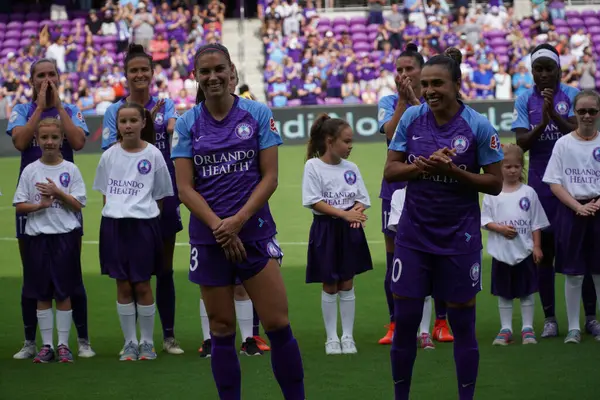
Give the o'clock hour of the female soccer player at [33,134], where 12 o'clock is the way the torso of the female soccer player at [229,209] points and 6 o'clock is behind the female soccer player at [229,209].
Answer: the female soccer player at [33,134] is roughly at 5 o'clock from the female soccer player at [229,209].

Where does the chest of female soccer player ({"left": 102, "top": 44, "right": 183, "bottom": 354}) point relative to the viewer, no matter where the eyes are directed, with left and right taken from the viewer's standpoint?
facing the viewer

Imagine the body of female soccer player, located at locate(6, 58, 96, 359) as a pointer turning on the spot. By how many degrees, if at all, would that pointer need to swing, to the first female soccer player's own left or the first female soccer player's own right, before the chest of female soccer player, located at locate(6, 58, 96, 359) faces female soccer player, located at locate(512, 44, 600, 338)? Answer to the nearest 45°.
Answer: approximately 90° to the first female soccer player's own left

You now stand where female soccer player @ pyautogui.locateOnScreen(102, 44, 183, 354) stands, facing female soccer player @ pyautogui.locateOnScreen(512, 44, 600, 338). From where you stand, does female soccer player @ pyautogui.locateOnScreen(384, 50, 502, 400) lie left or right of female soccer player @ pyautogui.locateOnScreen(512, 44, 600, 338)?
right

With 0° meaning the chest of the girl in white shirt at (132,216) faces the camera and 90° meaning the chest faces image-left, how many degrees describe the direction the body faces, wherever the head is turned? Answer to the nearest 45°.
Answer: approximately 0°

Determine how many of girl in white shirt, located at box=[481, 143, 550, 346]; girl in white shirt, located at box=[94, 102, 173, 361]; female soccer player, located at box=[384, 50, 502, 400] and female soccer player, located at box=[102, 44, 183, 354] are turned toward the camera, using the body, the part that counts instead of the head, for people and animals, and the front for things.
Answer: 4

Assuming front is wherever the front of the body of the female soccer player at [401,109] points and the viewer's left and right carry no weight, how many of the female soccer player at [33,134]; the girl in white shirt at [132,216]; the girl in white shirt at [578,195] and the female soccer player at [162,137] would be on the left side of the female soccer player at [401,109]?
1

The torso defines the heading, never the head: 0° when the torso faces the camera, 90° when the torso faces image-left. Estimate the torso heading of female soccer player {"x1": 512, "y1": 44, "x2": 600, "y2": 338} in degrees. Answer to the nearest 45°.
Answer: approximately 0°

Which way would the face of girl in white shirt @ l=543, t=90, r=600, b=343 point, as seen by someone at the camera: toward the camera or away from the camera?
toward the camera

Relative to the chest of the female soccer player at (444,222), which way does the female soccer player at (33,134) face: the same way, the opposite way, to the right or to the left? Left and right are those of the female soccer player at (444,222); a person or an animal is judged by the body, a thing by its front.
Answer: the same way

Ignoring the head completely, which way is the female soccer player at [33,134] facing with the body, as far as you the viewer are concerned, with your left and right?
facing the viewer

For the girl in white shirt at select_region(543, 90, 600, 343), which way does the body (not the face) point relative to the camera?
toward the camera

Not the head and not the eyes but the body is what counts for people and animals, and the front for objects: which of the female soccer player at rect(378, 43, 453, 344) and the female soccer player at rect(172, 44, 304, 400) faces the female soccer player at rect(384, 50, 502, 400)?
the female soccer player at rect(378, 43, 453, 344)

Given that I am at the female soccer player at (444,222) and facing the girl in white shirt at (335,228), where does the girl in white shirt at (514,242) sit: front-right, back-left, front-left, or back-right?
front-right

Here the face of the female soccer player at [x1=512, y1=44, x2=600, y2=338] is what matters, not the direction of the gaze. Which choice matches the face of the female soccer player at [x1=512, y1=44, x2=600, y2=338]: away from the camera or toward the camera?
toward the camera

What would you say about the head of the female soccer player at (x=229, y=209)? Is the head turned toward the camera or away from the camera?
toward the camera
